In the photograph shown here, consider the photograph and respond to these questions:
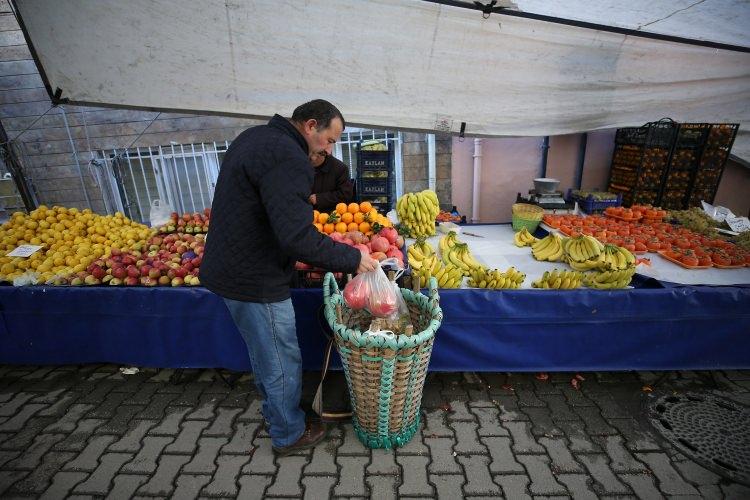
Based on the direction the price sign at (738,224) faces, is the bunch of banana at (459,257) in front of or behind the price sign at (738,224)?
in front

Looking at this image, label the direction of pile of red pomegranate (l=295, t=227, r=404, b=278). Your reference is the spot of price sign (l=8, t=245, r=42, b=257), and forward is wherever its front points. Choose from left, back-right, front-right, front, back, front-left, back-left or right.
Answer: front-left

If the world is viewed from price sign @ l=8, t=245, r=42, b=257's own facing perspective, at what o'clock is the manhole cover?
The manhole cover is roughly at 11 o'clock from the price sign.

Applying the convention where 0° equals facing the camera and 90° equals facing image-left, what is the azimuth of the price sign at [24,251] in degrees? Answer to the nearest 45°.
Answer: approximately 0°

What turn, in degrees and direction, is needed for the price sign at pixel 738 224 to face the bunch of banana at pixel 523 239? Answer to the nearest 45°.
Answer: approximately 45° to its right

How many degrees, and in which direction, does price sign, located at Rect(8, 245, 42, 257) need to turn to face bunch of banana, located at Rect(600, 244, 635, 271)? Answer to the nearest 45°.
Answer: approximately 45° to its left

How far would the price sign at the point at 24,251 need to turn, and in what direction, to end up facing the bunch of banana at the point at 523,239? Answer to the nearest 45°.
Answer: approximately 45° to its left

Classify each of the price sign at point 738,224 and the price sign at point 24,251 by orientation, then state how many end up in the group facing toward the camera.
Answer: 2

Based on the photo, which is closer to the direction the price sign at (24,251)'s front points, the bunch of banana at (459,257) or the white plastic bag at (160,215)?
the bunch of banana

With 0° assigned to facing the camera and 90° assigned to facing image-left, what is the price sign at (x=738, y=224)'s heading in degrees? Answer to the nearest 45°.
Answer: approximately 0°
